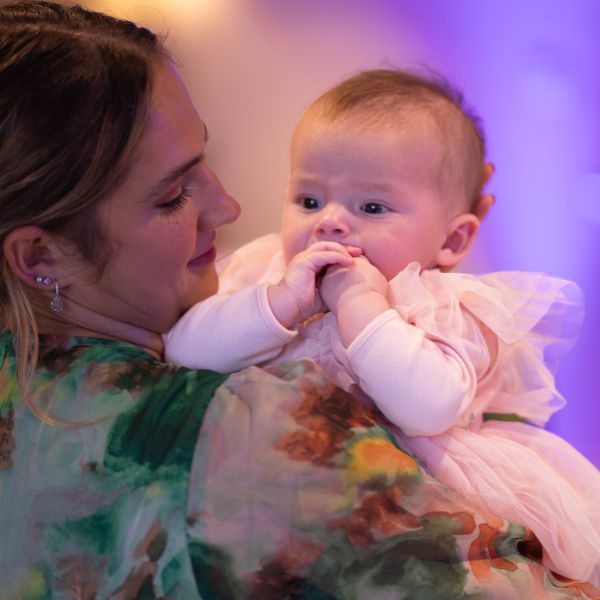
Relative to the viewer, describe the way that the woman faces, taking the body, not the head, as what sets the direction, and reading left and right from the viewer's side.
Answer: facing away from the viewer and to the right of the viewer

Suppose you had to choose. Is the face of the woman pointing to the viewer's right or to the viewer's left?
to the viewer's right

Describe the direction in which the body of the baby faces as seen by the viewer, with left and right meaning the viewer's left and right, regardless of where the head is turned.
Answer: facing the viewer and to the left of the viewer
